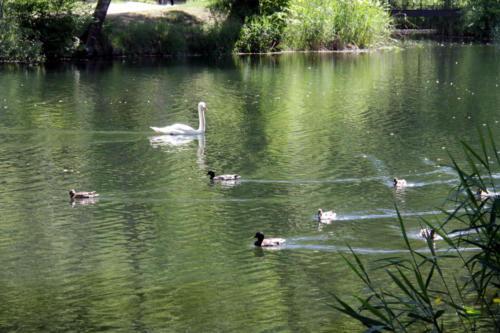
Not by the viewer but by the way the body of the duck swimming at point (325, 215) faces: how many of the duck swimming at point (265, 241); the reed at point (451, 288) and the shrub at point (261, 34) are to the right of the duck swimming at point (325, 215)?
1

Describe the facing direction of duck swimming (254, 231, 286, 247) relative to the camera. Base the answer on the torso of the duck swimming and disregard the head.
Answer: to the viewer's left

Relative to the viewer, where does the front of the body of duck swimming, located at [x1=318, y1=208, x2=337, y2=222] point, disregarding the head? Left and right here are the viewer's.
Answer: facing to the left of the viewer

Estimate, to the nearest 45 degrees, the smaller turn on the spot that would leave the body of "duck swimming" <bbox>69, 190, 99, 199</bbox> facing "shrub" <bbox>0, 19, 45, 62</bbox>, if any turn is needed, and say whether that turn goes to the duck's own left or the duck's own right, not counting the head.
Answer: approximately 90° to the duck's own right

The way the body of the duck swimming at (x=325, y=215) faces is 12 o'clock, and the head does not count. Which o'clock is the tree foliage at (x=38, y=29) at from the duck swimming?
The tree foliage is roughly at 2 o'clock from the duck swimming.

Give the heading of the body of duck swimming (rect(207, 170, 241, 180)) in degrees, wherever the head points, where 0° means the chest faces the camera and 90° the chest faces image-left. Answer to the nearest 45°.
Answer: approximately 90°

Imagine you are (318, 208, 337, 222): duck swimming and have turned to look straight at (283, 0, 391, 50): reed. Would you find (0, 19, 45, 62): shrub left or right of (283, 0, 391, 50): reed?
left

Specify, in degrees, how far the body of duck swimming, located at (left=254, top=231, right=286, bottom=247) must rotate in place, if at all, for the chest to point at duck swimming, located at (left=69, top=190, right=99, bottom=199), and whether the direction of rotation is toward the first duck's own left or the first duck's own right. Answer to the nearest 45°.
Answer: approximately 45° to the first duck's own right

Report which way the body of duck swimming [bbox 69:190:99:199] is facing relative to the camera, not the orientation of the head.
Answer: to the viewer's left
